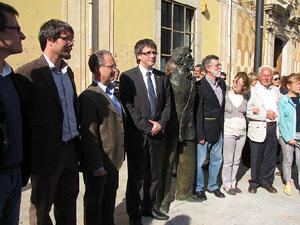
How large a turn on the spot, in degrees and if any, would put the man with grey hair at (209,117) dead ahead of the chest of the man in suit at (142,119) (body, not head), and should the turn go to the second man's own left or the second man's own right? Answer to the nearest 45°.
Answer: approximately 90° to the second man's own left

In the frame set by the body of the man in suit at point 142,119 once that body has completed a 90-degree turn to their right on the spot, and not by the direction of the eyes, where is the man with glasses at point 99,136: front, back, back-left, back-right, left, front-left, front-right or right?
front

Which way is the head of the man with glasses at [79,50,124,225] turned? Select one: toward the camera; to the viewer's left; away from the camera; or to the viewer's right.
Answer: to the viewer's right

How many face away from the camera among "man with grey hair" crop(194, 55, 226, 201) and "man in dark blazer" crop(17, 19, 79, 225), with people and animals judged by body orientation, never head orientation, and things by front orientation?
0

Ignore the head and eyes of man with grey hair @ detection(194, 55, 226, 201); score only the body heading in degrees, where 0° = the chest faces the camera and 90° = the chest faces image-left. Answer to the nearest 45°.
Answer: approximately 315°

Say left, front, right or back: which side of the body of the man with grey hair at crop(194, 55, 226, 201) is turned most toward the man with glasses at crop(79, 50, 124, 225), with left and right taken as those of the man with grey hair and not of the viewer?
right

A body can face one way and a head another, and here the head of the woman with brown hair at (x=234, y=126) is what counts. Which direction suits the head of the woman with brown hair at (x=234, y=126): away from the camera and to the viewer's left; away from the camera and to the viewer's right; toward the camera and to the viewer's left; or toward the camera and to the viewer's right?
toward the camera and to the viewer's left

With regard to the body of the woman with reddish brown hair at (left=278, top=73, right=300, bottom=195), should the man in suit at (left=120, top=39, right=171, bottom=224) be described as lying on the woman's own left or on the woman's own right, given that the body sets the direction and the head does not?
on the woman's own right

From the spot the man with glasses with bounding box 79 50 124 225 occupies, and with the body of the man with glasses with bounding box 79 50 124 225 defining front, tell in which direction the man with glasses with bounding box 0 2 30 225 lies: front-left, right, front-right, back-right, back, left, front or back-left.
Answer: right

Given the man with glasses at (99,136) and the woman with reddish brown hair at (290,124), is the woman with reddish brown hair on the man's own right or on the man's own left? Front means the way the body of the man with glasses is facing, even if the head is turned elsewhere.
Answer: on the man's own left

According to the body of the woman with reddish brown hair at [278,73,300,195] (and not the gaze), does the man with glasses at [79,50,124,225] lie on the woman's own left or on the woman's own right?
on the woman's own right

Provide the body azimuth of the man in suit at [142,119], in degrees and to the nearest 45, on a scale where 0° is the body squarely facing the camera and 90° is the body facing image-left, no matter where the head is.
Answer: approximately 315°

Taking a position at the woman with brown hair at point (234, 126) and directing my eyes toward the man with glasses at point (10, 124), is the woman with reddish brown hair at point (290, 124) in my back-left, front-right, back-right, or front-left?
back-left

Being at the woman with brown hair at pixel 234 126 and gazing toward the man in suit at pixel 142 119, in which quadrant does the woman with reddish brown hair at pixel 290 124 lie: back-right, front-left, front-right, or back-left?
back-left
